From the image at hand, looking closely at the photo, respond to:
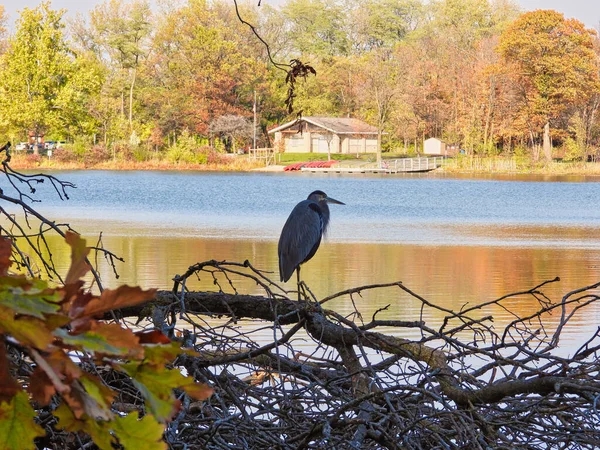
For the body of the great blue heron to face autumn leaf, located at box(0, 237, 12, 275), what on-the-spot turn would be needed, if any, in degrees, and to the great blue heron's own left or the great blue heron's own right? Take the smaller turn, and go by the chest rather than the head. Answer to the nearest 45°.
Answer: approximately 90° to the great blue heron's own right

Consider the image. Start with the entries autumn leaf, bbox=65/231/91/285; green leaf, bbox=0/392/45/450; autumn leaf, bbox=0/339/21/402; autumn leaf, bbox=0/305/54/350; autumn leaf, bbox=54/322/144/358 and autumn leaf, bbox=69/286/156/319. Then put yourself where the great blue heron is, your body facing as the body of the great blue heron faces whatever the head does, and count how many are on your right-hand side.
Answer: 6

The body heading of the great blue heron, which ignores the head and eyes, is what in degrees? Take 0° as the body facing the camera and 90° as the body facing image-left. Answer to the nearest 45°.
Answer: approximately 270°

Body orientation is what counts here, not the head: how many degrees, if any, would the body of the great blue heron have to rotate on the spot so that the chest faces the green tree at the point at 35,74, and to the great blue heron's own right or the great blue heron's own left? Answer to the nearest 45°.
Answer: approximately 90° to the great blue heron's own left

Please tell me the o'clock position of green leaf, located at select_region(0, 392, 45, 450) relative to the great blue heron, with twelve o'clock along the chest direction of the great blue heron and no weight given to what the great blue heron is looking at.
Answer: The green leaf is roughly at 3 o'clock from the great blue heron.

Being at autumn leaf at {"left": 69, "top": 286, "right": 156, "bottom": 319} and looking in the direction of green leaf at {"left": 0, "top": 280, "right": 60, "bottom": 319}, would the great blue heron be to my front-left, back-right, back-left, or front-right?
back-right

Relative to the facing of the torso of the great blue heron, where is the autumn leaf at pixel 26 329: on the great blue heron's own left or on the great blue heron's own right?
on the great blue heron's own right

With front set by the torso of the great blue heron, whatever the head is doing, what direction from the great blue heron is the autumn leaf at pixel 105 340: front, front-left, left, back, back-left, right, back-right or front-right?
right

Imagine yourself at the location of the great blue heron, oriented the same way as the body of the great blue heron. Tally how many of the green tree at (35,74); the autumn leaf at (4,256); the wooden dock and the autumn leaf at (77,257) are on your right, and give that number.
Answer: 2

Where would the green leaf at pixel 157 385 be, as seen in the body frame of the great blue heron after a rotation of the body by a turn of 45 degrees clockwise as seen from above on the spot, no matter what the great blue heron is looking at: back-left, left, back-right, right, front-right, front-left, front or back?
front-right

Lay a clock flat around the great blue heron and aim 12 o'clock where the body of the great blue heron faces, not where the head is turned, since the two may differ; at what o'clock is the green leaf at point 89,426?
The green leaf is roughly at 3 o'clock from the great blue heron.

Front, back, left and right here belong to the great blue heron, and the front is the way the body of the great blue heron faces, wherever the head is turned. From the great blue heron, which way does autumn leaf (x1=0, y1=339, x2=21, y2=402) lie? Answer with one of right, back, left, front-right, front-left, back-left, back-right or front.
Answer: right

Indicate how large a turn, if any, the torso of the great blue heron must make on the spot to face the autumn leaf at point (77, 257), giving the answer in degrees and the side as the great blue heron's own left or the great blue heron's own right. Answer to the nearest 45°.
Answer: approximately 90° to the great blue heron's own right

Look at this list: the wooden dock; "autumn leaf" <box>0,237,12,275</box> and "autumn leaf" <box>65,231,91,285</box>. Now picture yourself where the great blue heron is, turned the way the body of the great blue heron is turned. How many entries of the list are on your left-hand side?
1

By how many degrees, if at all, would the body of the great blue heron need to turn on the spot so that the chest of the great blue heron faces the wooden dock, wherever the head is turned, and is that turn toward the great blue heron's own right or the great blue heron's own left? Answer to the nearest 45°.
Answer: approximately 90° to the great blue heron's own left
